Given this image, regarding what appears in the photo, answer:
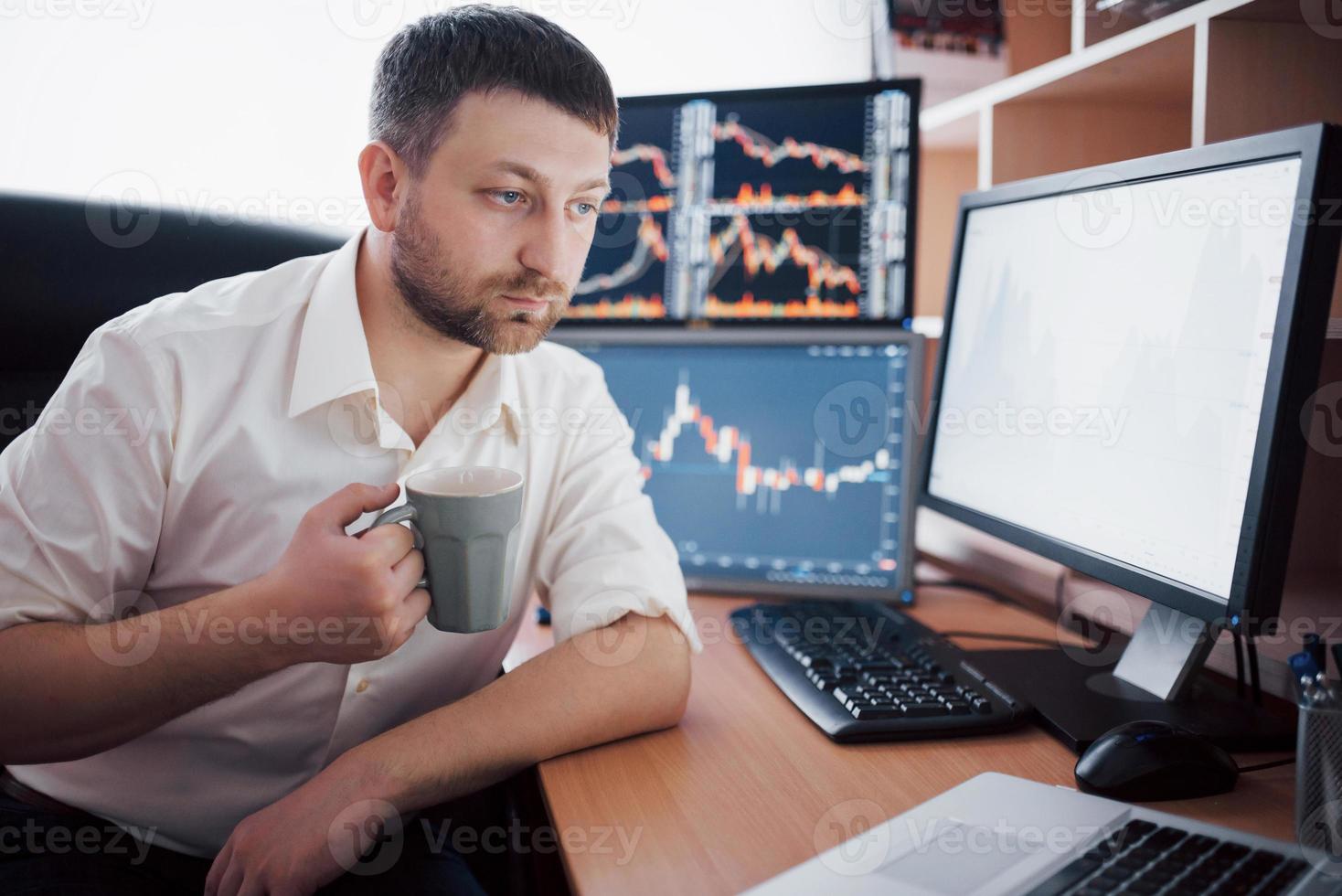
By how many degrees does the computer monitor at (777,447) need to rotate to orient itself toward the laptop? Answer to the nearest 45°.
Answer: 0° — it already faces it

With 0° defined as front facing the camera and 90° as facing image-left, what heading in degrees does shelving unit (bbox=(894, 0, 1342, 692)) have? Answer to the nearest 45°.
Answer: approximately 45°

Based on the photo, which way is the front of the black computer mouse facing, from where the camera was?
facing away from the viewer and to the right of the viewer
